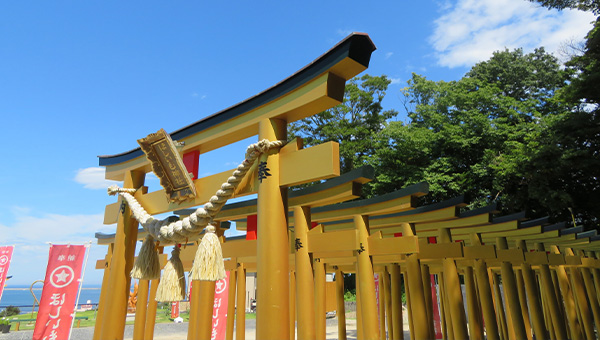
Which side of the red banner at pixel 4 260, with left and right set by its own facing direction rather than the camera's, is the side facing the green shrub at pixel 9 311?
back

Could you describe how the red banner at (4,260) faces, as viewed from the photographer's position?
facing the viewer

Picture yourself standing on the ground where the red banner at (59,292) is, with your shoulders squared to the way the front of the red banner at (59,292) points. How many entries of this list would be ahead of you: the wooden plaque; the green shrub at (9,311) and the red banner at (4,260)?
1

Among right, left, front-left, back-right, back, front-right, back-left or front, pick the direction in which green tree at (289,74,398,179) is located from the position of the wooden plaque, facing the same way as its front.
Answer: back

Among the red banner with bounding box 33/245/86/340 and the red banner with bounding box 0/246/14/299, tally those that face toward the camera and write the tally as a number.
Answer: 2

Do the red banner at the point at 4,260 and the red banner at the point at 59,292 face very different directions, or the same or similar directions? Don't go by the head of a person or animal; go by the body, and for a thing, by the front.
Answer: same or similar directions

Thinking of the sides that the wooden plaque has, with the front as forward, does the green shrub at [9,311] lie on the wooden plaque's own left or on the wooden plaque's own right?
on the wooden plaque's own right

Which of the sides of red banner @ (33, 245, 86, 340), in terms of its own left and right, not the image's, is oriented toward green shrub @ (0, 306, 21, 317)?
back

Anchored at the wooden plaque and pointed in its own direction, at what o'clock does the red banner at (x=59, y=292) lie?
The red banner is roughly at 4 o'clock from the wooden plaque.

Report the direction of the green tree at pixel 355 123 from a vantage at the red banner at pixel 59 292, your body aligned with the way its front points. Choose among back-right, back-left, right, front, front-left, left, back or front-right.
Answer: left

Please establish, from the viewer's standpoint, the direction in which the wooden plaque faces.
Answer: facing the viewer and to the left of the viewer

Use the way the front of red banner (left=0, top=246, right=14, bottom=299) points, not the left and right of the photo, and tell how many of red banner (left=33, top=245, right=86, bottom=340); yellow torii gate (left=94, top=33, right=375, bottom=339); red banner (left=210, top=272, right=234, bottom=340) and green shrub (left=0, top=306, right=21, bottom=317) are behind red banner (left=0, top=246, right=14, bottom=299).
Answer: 1
